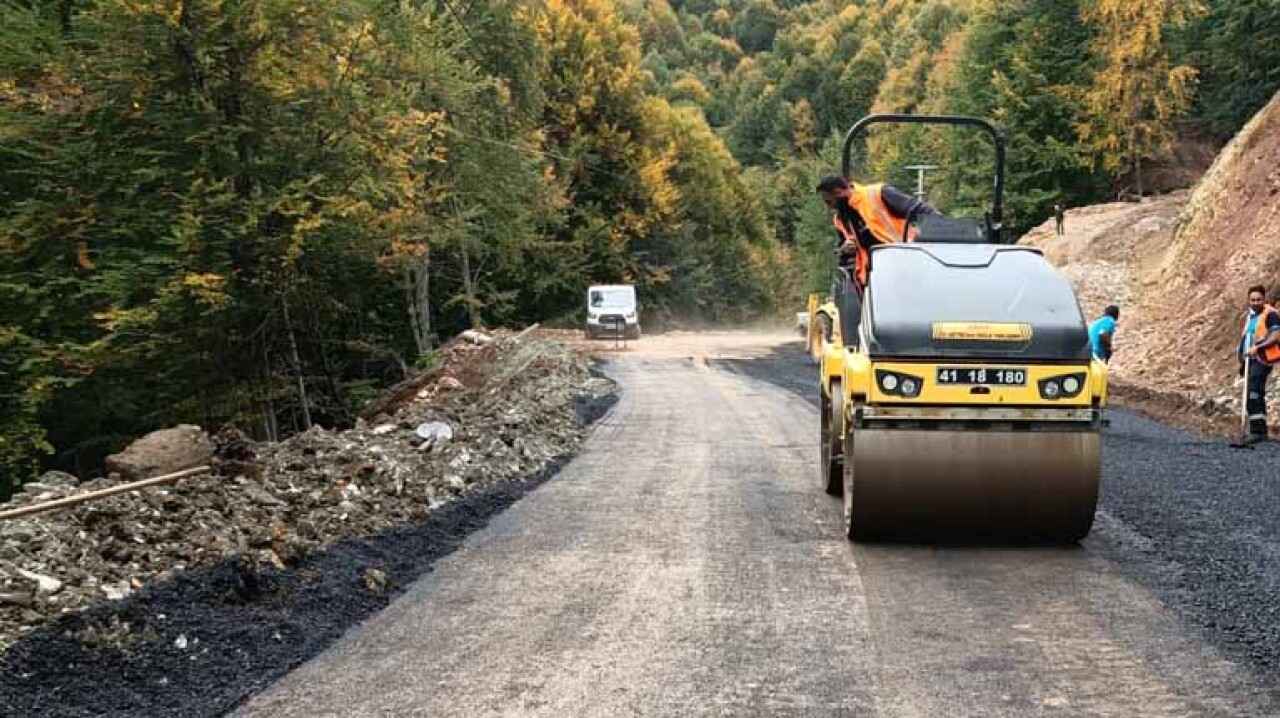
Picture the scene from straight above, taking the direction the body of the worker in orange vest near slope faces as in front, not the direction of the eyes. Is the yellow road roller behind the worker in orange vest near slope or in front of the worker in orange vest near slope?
in front

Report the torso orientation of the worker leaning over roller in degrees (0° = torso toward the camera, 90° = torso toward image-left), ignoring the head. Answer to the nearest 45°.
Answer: approximately 45°

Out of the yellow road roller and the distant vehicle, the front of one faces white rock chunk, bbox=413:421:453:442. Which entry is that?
the distant vehicle

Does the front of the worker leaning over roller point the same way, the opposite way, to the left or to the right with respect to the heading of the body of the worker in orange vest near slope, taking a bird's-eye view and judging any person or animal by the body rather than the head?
the same way

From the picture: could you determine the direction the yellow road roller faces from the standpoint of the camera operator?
facing the viewer

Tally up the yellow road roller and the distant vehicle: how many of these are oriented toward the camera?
2

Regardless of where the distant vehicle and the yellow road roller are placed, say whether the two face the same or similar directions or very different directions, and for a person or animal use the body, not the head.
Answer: same or similar directions

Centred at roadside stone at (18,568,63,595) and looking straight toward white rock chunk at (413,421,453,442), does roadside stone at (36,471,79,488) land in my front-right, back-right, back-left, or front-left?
front-left

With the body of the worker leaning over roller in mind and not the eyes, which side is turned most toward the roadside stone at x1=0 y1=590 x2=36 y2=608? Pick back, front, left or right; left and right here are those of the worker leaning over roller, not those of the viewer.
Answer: front

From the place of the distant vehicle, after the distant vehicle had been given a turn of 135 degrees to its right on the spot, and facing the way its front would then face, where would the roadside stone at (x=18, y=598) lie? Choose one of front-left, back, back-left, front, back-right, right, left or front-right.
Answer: back-left

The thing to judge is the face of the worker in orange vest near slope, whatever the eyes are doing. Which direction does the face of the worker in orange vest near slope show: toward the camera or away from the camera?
toward the camera

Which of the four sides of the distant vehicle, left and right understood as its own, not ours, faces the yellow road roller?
front
